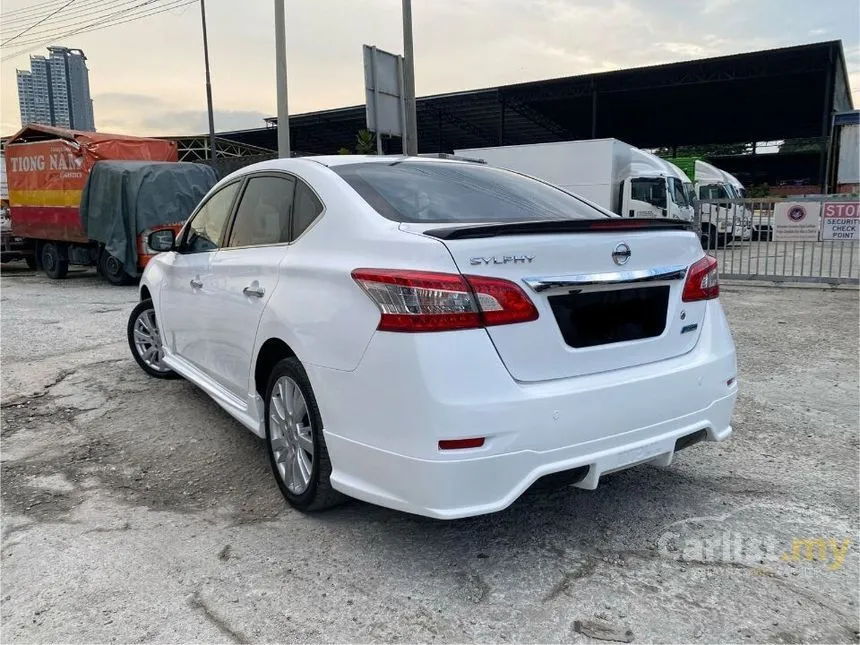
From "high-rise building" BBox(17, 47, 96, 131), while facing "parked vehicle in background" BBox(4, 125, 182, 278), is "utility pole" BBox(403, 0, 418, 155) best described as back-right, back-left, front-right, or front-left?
front-left

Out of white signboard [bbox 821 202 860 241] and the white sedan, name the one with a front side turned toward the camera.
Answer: the white signboard

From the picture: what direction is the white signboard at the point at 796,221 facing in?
toward the camera

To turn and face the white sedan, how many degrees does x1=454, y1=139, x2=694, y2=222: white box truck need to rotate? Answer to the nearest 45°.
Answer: approximately 45° to its right

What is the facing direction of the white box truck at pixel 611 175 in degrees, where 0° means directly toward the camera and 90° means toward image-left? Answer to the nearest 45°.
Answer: approximately 315°

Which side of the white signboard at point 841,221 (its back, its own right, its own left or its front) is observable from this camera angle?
front

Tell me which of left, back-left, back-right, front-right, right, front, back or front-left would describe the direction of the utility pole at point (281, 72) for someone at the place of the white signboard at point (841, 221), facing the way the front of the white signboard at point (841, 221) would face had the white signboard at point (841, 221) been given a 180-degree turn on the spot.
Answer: left

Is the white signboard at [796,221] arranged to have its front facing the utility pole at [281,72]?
no

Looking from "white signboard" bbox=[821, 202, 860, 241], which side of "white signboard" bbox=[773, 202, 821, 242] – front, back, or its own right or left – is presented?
left

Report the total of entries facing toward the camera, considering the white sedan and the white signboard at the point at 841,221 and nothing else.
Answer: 1

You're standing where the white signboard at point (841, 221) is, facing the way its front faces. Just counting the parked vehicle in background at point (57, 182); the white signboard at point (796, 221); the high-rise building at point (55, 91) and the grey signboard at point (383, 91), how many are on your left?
0

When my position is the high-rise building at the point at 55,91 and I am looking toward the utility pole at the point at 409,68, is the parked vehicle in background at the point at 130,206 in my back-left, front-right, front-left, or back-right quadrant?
front-right

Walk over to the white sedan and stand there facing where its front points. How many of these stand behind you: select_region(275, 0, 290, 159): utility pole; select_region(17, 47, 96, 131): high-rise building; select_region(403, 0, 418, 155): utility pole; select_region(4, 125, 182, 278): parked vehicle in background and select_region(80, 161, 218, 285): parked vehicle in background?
0

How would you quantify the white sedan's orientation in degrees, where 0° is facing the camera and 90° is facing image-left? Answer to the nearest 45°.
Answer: approximately 135°

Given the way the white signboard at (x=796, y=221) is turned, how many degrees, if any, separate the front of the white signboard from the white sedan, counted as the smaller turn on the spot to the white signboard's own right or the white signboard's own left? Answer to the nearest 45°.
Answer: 0° — it already faces it

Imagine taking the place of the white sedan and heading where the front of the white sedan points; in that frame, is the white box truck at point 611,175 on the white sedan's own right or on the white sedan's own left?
on the white sedan's own right

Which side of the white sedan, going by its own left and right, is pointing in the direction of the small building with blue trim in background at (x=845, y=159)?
right

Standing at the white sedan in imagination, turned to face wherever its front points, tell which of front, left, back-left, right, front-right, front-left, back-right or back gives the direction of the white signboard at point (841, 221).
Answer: right

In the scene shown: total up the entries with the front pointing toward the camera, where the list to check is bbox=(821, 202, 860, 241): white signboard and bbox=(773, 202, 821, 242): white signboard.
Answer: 2

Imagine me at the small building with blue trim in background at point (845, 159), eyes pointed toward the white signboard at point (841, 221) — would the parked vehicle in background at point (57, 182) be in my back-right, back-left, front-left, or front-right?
front-right

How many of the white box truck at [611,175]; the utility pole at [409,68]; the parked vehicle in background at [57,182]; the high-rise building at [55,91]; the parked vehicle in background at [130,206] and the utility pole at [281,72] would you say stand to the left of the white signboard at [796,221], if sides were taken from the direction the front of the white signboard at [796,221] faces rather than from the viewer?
0

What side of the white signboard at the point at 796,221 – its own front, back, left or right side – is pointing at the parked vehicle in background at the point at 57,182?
right

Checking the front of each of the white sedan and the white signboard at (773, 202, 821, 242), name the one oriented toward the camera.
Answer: the white signboard
